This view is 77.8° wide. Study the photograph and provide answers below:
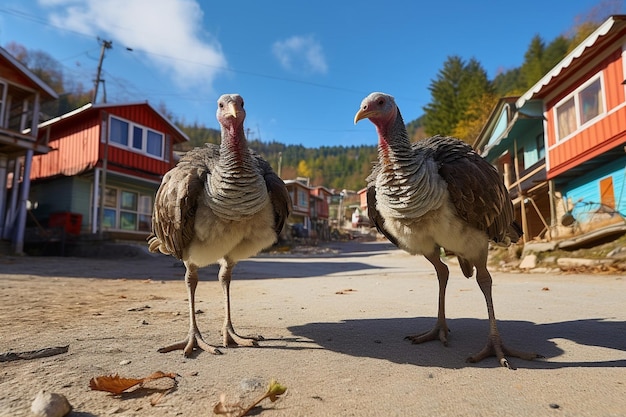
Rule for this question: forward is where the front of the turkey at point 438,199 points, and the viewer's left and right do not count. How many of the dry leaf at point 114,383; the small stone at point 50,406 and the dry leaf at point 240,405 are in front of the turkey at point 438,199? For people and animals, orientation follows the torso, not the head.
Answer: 3

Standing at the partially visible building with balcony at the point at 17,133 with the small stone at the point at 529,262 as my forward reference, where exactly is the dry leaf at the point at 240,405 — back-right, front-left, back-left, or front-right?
front-right

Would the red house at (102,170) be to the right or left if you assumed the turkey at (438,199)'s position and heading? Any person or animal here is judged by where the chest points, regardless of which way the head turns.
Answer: on its right

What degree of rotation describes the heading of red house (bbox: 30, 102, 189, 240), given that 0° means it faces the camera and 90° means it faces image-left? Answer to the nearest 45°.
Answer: approximately 315°

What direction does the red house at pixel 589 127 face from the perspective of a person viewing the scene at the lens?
facing the viewer and to the left of the viewer

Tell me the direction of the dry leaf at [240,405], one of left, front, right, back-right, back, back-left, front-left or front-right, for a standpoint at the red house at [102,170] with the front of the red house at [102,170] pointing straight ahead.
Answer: front-right

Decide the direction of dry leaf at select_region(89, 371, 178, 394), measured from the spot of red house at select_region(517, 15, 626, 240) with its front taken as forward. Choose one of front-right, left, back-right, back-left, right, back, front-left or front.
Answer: front-left

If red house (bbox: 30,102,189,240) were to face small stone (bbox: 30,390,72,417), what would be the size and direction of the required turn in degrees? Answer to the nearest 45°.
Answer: approximately 45° to its right

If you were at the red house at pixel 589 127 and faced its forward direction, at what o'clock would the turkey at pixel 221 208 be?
The turkey is roughly at 11 o'clock from the red house.

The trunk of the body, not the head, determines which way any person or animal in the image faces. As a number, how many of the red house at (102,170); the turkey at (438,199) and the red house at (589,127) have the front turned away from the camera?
0

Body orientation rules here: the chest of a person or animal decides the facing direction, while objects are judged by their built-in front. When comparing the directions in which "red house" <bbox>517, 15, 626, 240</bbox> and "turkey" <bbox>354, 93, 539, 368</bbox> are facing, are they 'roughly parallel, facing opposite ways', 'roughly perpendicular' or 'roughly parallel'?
roughly parallel

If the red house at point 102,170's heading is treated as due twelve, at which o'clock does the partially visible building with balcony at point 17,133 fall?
The partially visible building with balcony is roughly at 3 o'clock from the red house.

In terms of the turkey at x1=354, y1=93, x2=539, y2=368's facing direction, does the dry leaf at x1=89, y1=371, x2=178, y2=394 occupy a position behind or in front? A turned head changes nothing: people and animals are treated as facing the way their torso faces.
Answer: in front

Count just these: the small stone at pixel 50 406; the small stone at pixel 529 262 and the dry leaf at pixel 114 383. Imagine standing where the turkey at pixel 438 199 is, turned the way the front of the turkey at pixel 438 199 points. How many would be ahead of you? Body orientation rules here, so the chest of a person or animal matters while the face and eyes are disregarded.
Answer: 2

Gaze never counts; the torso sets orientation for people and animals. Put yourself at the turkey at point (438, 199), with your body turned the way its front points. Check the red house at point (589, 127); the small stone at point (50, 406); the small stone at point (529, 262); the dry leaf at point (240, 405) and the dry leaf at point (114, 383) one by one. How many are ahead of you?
3

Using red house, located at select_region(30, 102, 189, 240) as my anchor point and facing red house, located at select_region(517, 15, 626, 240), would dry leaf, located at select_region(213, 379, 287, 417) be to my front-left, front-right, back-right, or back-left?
front-right

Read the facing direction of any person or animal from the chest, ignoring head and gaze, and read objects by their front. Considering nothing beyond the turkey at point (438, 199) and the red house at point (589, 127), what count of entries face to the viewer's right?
0

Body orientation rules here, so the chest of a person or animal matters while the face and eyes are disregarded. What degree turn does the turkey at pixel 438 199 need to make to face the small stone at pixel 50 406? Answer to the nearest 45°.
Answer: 0° — it already faces it

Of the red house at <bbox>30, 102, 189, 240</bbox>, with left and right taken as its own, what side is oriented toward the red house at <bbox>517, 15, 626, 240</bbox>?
front

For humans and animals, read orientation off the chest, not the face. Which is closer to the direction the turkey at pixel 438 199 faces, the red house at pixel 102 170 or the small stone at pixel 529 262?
the red house
